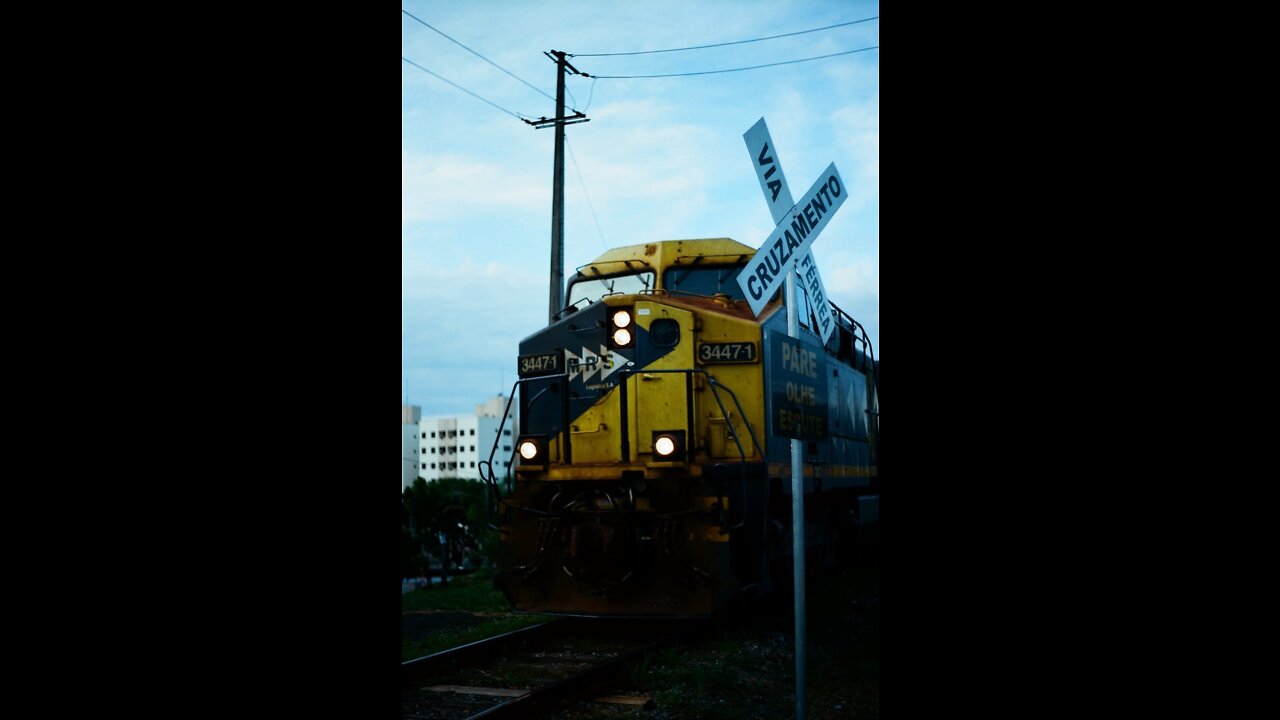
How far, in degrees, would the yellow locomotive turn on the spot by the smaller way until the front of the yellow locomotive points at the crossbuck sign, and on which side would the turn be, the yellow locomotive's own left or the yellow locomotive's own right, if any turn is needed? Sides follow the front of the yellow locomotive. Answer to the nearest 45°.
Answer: approximately 45° to the yellow locomotive's own left

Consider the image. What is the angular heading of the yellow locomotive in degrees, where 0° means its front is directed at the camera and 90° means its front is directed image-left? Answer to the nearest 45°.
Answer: approximately 45°

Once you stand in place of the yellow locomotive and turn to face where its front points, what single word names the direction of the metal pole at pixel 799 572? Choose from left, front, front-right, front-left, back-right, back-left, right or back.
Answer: front-left
